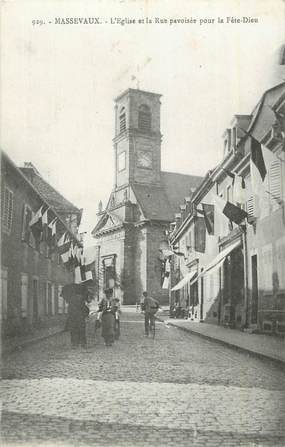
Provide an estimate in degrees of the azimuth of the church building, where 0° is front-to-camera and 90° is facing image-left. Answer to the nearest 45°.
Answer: approximately 45°

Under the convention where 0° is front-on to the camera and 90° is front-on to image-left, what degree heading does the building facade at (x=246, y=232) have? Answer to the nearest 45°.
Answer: approximately 90°

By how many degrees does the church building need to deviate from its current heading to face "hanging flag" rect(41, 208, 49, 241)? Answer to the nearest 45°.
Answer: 0° — it already faces it

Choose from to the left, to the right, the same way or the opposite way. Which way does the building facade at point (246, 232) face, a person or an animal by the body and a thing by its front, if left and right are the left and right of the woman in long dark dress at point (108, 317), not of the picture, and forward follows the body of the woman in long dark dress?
to the right

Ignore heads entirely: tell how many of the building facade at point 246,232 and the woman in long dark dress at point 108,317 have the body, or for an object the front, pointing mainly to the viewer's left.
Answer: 1
